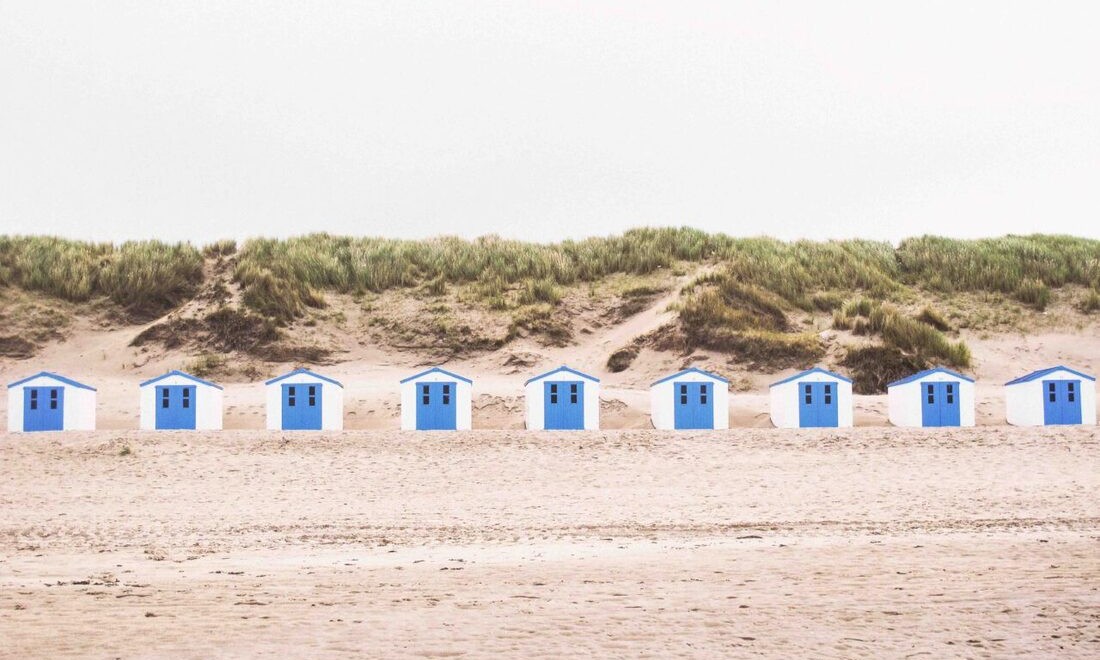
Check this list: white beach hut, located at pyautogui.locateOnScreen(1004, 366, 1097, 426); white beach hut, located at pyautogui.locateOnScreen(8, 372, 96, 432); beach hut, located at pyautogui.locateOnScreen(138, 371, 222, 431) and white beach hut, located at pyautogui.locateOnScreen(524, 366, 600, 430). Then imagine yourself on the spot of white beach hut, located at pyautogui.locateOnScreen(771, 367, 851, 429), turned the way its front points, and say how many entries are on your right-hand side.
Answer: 3

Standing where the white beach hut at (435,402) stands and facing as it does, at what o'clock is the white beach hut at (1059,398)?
the white beach hut at (1059,398) is roughly at 9 o'clock from the white beach hut at (435,402).

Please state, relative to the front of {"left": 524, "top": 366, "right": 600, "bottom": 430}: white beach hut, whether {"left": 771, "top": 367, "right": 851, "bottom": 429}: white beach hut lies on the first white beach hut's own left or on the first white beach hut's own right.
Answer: on the first white beach hut's own left

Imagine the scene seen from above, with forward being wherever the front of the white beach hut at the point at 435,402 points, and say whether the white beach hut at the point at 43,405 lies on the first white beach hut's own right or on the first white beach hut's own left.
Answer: on the first white beach hut's own right

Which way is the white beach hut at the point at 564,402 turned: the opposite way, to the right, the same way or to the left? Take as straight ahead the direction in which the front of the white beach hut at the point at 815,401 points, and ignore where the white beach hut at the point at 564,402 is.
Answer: the same way

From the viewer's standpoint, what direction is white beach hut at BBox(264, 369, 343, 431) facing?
toward the camera

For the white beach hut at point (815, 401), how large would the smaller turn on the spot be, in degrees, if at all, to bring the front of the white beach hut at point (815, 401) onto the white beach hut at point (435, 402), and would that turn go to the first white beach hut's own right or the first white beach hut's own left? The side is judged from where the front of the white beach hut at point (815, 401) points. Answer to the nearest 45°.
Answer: approximately 90° to the first white beach hut's own right

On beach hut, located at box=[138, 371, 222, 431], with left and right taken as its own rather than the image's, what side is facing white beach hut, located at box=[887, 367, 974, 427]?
left

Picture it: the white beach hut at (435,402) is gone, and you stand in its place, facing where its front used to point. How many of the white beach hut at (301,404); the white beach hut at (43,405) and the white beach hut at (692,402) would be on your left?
1

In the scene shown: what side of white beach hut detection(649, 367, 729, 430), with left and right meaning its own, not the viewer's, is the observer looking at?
front

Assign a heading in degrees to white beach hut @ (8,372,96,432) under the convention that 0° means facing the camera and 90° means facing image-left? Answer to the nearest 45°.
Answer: approximately 0°

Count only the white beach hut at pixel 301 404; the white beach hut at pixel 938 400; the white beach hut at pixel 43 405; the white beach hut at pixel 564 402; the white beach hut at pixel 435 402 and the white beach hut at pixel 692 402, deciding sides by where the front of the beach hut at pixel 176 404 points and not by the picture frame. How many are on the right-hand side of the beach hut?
1

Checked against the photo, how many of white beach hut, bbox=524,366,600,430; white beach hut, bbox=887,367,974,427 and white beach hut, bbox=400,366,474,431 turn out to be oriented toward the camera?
3

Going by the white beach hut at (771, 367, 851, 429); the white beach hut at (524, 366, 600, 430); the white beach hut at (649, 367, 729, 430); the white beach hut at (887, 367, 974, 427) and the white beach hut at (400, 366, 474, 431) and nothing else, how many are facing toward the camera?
5

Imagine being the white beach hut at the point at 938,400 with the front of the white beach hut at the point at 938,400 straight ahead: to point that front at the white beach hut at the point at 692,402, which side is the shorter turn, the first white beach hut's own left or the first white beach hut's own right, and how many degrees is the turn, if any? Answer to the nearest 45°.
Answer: approximately 90° to the first white beach hut's own right

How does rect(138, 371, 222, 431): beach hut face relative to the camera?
toward the camera

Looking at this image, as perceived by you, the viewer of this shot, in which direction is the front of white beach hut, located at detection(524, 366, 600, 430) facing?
facing the viewer

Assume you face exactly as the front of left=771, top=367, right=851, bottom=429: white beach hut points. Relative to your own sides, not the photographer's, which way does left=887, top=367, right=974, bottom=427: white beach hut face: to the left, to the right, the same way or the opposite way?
the same way

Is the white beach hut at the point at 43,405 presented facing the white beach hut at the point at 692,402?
no

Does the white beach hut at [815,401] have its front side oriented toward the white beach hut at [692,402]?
no
